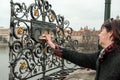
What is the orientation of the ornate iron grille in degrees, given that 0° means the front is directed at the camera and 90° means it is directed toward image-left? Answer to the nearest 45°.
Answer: approximately 315°
